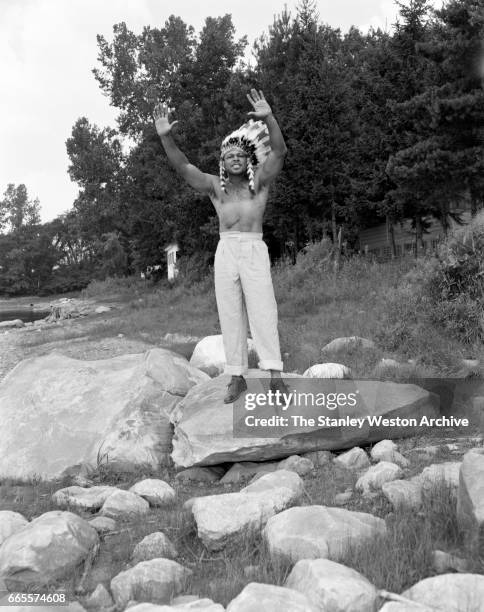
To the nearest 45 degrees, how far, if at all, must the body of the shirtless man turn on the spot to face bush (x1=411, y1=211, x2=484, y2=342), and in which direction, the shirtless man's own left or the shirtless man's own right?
approximately 135° to the shirtless man's own left

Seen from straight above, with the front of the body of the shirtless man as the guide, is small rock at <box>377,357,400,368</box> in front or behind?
behind

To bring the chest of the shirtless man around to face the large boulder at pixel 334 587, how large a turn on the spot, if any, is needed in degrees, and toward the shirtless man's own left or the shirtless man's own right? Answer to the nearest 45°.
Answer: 0° — they already face it

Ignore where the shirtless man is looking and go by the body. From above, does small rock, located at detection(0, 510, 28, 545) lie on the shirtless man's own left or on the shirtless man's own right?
on the shirtless man's own right

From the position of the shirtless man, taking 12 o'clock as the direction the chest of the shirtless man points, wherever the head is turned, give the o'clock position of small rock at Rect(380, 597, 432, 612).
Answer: The small rock is roughly at 12 o'clock from the shirtless man.

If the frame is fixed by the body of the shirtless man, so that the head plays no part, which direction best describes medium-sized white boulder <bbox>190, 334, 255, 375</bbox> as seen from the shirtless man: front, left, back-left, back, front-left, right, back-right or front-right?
back

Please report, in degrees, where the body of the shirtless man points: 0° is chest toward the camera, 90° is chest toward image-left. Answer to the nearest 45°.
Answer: approximately 0°
